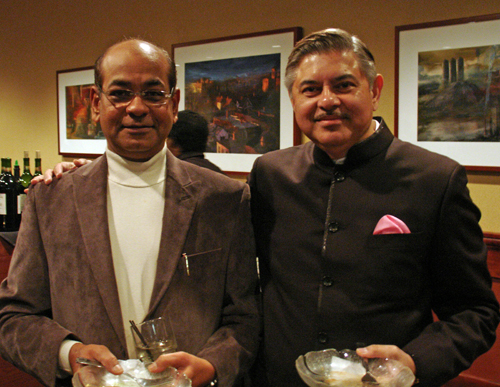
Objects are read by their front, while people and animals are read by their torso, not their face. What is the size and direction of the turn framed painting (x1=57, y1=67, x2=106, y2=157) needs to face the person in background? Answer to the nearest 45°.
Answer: approximately 45° to its left

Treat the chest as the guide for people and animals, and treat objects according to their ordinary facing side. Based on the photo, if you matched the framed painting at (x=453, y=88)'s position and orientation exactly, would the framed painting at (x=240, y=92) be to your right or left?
on your right

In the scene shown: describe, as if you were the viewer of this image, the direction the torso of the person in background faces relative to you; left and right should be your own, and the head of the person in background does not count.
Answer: facing away from the viewer and to the left of the viewer

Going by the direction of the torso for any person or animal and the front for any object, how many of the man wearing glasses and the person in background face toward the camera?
1

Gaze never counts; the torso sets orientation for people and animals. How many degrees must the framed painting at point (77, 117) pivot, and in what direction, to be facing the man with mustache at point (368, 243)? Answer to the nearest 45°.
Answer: approximately 45° to its left

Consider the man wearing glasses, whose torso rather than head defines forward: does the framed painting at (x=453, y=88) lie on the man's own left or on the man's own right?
on the man's own left

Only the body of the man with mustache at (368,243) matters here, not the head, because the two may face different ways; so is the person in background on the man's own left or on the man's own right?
on the man's own right

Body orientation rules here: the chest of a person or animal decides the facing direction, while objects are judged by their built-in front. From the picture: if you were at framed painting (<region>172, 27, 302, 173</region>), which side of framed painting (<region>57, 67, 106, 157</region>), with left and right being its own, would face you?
left

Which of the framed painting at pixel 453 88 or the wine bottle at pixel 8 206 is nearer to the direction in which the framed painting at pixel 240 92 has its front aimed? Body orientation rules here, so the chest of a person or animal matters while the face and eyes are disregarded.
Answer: the wine bottle

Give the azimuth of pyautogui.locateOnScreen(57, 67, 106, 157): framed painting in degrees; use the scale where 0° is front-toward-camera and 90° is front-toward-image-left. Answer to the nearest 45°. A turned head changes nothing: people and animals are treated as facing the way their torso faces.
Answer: approximately 45°
